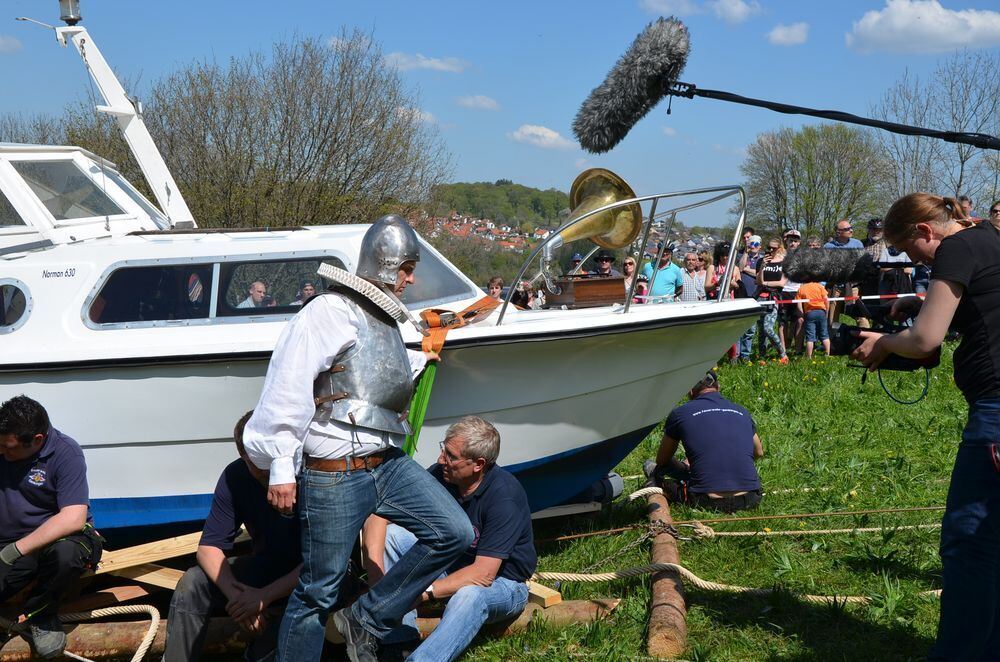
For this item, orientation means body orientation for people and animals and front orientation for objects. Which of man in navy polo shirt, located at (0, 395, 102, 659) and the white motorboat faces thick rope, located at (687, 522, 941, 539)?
the white motorboat

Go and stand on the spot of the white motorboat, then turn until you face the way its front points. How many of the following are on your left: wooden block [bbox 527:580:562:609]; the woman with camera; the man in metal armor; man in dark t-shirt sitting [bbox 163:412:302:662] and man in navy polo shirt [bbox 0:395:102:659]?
0

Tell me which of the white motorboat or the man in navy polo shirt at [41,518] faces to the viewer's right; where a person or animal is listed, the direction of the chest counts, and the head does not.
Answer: the white motorboat

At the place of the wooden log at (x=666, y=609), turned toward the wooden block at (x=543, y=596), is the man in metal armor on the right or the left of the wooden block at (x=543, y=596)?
left

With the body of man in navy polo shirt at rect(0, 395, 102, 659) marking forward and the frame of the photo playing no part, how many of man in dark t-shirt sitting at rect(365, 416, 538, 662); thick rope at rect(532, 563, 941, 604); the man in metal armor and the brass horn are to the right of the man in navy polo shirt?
0

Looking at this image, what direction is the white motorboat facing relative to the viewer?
to the viewer's right

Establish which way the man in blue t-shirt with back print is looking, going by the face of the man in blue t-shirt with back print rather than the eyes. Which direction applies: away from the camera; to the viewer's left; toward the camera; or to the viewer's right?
away from the camera

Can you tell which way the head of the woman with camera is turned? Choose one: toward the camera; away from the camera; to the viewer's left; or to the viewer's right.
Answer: to the viewer's left

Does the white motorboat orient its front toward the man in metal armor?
no

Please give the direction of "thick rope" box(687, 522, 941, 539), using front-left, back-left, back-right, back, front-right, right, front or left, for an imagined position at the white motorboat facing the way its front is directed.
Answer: front

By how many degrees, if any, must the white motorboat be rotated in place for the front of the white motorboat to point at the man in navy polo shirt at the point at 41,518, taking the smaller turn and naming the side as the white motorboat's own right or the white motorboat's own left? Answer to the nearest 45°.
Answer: approximately 135° to the white motorboat's own right

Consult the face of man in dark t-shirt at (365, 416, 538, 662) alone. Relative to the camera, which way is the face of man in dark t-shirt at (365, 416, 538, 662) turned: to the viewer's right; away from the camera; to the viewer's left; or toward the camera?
to the viewer's left
